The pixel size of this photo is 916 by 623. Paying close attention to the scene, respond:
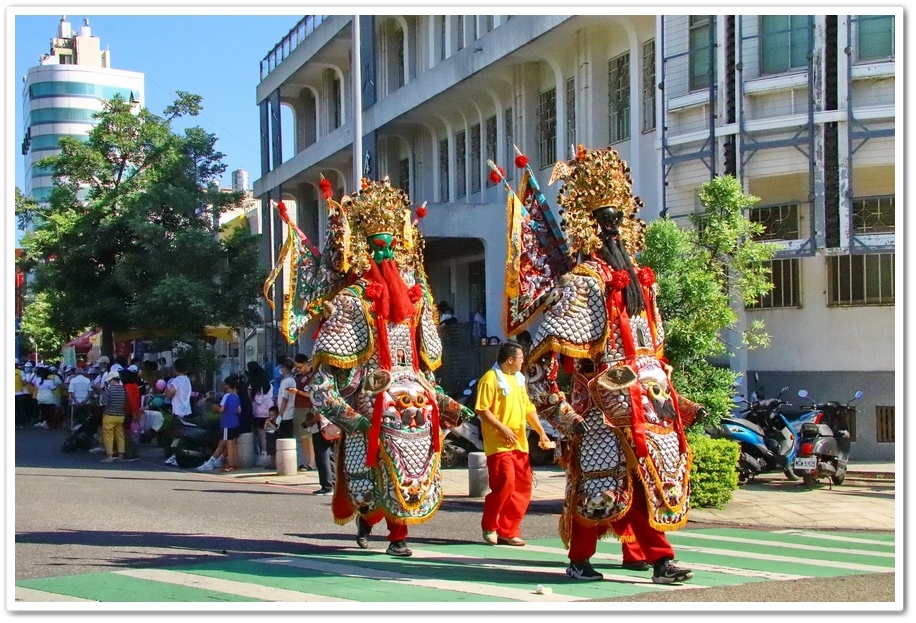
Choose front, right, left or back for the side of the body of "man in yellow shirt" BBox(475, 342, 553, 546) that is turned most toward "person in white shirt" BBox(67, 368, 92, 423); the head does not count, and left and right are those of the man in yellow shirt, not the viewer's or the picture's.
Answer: back

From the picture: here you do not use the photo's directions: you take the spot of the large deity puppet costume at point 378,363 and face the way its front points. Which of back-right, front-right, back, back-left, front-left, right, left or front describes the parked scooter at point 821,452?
left

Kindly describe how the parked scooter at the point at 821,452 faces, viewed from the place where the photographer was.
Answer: facing away from the viewer and to the right of the viewer

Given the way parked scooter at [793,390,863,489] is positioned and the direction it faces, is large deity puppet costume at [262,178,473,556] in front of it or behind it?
behind
